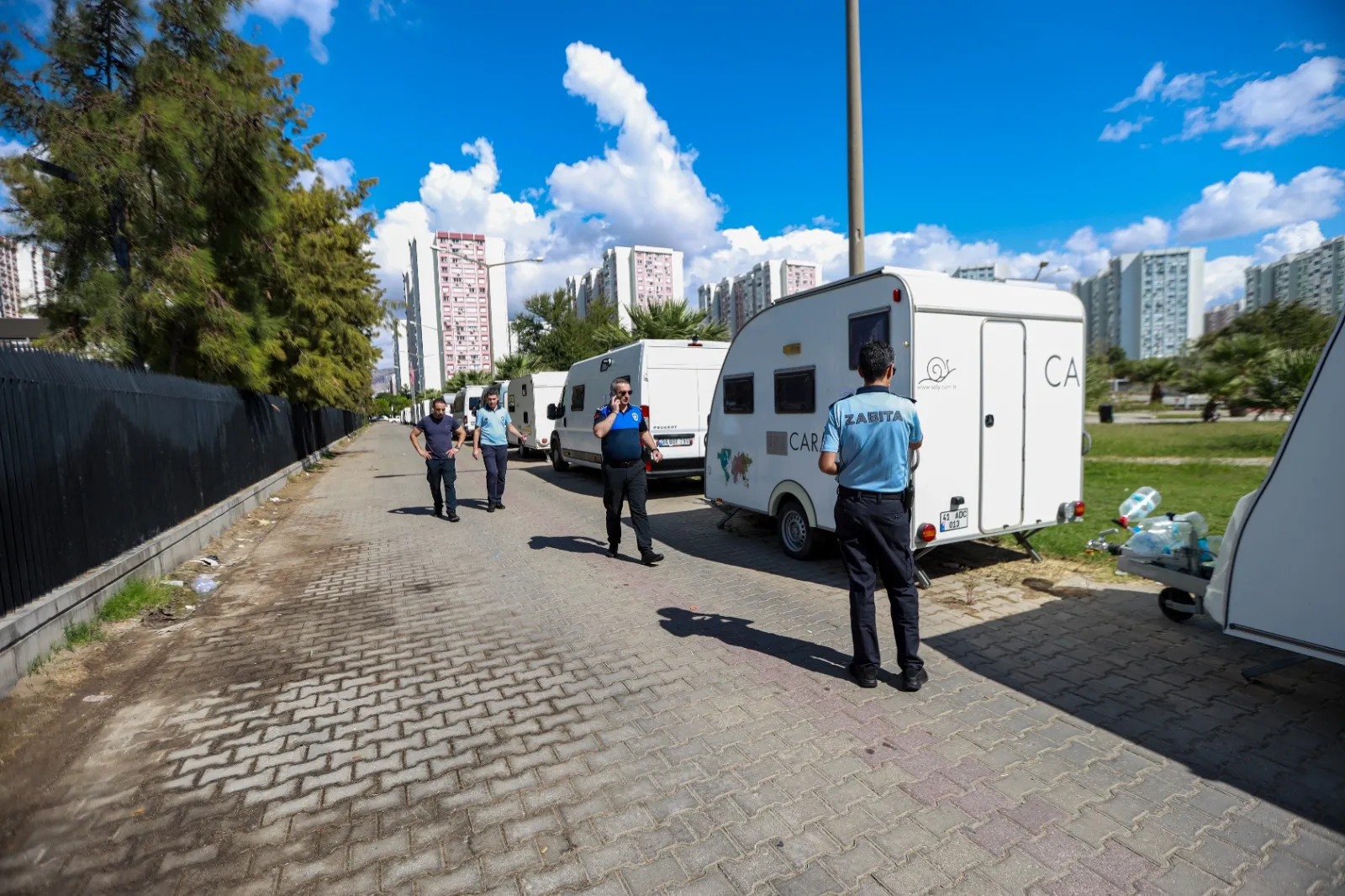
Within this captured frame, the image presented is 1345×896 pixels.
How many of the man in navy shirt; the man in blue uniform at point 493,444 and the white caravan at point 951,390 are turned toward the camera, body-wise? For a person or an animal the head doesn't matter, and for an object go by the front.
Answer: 2

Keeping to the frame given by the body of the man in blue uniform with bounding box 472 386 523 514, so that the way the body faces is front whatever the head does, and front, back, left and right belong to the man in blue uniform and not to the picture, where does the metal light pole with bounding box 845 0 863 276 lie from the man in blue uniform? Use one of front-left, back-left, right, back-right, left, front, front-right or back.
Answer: front-left

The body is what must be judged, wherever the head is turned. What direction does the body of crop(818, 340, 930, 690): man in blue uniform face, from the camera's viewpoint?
away from the camera

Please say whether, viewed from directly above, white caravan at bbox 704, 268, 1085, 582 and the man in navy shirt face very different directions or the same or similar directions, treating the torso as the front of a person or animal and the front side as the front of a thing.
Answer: very different directions

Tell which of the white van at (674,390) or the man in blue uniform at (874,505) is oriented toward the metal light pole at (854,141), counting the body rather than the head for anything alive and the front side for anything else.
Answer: the man in blue uniform

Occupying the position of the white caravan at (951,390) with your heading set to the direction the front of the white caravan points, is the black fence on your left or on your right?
on your left

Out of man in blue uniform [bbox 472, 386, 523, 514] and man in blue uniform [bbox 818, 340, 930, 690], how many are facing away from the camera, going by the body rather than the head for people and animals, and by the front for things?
1
